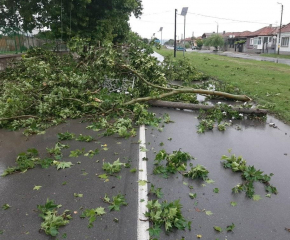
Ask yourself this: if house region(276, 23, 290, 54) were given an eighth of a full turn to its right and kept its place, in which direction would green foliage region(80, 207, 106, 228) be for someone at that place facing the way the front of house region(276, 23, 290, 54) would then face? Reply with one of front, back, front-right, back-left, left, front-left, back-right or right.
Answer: left

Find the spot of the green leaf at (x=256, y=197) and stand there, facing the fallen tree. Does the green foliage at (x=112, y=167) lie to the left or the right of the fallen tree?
left

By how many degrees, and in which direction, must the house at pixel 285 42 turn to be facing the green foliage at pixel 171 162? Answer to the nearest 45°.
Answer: approximately 45° to its left

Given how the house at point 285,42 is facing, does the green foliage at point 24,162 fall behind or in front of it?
in front

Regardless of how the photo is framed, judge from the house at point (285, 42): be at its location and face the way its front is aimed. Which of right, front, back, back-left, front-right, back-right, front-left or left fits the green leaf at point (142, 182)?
front-left

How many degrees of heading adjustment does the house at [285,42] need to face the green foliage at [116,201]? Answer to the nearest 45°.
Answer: approximately 45° to its left

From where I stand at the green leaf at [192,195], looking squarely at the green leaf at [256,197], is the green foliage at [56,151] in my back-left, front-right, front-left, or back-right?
back-left

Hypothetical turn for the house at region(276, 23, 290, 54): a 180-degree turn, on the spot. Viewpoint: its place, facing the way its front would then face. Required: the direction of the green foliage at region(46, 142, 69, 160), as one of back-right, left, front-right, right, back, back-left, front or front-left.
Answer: back-right

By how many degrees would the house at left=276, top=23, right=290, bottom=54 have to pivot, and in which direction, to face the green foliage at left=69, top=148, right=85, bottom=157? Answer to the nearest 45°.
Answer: approximately 45° to its left

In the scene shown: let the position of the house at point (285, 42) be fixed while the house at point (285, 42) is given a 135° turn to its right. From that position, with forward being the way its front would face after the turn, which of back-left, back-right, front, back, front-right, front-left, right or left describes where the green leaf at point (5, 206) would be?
back

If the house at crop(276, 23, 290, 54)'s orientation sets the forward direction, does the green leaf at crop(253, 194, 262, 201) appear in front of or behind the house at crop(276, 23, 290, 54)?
in front

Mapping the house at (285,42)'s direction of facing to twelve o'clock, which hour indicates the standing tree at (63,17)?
The standing tree is roughly at 11 o'clock from the house.

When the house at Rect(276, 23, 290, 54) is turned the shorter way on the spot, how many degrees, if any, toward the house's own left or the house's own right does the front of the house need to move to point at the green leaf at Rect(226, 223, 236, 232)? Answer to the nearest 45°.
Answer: approximately 45° to the house's own left

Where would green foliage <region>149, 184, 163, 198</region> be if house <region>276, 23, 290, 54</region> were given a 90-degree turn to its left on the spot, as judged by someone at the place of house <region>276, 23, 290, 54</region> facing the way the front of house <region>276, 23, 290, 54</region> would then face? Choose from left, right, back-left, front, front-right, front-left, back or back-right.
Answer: front-right

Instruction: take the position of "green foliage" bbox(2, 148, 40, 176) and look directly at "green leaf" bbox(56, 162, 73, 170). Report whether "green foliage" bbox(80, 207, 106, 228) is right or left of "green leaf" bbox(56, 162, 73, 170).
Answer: right

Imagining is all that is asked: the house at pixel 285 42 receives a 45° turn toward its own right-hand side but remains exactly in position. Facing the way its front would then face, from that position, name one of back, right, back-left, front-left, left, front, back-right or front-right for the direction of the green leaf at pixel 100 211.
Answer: left

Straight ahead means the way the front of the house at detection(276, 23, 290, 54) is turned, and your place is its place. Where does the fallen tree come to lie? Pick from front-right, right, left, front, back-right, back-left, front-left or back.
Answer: front-left

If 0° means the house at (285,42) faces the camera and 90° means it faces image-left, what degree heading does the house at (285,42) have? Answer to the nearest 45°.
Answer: approximately 45°
